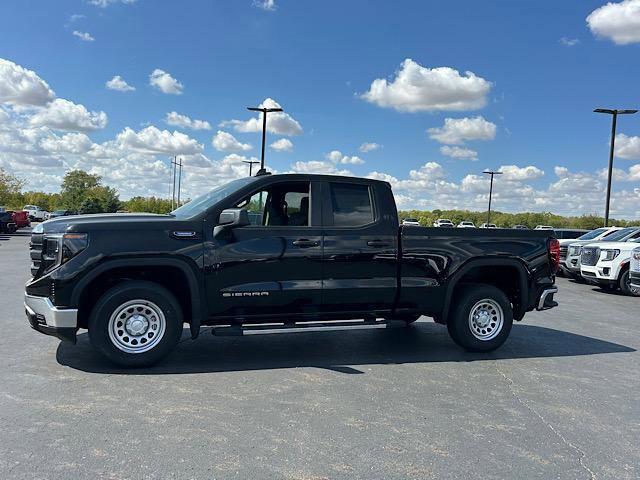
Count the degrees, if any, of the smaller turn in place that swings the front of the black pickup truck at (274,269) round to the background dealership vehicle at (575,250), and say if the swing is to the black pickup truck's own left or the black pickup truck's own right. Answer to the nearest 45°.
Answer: approximately 135° to the black pickup truck's own right

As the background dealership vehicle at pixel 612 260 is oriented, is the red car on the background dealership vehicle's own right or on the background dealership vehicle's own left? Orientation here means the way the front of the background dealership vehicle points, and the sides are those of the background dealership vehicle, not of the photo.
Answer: on the background dealership vehicle's own right

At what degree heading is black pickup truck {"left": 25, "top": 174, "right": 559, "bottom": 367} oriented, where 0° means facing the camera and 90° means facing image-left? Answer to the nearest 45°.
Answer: approximately 90°

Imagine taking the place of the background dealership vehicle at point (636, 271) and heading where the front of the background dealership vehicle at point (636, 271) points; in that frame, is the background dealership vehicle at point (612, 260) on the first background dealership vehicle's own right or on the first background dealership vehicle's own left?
on the first background dealership vehicle's own right

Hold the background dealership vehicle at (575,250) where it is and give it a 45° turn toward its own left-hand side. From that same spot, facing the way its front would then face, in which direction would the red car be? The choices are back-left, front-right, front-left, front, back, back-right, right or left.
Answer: right

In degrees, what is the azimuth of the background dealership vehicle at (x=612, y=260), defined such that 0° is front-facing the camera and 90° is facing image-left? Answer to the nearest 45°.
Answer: approximately 45°

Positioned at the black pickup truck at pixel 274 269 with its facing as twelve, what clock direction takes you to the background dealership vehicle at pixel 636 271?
The background dealership vehicle is roughly at 5 o'clock from the black pickup truck.

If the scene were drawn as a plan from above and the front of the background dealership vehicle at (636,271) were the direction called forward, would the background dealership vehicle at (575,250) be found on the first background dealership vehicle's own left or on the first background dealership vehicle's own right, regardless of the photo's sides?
on the first background dealership vehicle's own right

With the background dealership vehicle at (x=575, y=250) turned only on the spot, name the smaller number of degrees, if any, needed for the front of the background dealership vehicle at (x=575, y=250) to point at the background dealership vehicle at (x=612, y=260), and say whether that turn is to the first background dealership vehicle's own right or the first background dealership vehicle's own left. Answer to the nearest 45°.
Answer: approximately 90° to the first background dealership vehicle's own left

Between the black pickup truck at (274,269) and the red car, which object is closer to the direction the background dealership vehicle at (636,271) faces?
the black pickup truck
